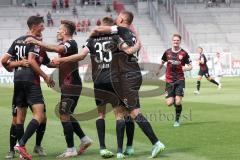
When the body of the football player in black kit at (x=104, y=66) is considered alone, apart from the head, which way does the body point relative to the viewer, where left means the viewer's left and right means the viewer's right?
facing away from the viewer

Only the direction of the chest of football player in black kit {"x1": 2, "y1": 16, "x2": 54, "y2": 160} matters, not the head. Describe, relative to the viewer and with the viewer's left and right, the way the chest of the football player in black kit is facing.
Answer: facing away from the viewer and to the right of the viewer

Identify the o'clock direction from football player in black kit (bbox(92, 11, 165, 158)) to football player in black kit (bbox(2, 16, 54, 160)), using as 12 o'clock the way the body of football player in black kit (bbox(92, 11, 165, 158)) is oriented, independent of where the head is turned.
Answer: football player in black kit (bbox(2, 16, 54, 160)) is roughly at 12 o'clock from football player in black kit (bbox(92, 11, 165, 158)).

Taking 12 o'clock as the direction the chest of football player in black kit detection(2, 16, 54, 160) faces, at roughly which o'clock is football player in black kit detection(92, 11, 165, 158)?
football player in black kit detection(92, 11, 165, 158) is roughly at 2 o'clock from football player in black kit detection(2, 16, 54, 160).

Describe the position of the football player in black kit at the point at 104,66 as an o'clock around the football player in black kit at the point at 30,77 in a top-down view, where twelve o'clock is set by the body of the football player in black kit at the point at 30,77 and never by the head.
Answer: the football player in black kit at the point at 104,66 is roughly at 2 o'clock from the football player in black kit at the point at 30,77.
